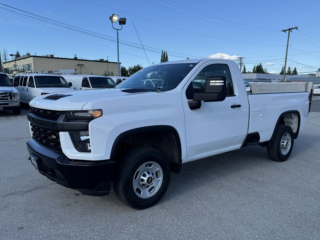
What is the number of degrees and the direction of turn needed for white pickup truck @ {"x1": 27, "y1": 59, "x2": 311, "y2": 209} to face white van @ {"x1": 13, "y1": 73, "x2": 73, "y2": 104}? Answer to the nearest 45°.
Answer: approximately 90° to its right

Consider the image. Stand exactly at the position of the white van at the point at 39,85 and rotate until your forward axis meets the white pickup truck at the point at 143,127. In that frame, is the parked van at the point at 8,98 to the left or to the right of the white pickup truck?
right

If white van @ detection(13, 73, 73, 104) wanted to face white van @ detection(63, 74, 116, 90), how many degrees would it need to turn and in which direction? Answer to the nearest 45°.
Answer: approximately 45° to its left

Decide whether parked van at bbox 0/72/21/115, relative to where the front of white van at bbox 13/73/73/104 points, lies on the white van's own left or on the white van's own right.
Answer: on the white van's own right

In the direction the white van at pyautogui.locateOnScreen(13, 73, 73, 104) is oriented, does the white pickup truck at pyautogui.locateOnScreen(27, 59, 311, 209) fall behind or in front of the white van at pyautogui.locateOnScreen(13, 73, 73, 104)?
in front

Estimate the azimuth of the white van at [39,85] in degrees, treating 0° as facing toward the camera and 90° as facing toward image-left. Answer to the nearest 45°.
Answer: approximately 315°

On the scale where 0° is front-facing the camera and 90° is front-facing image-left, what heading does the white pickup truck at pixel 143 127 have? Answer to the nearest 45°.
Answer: approximately 45°

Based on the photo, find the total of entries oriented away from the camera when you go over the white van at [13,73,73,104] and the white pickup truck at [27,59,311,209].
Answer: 0

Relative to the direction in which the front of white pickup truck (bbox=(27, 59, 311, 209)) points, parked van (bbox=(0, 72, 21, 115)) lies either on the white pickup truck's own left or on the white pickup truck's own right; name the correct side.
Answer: on the white pickup truck's own right
